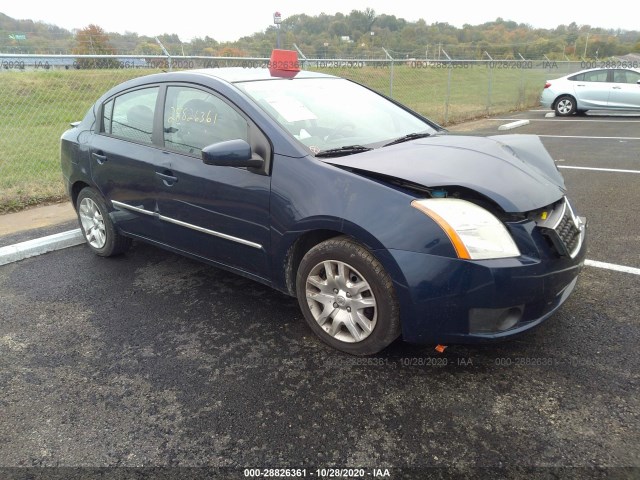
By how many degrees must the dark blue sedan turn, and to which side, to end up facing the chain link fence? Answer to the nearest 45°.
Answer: approximately 180°

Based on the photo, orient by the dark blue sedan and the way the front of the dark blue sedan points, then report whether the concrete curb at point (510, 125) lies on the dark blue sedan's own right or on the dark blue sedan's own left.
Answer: on the dark blue sedan's own left

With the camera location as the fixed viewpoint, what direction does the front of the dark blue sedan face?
facing the viewer and to the right of the viewer

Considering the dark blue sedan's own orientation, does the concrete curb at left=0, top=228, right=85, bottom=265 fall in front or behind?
behind
